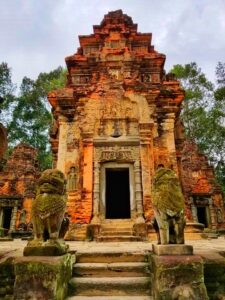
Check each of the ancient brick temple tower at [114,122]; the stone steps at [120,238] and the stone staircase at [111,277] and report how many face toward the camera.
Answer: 3

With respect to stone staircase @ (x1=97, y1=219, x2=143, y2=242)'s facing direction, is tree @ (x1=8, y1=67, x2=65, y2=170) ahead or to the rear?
to the rear

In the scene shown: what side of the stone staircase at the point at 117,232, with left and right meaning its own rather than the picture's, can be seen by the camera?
front

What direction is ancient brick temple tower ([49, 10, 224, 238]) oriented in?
toward the camera

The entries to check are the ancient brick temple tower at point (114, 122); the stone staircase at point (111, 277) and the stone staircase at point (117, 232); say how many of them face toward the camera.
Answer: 3

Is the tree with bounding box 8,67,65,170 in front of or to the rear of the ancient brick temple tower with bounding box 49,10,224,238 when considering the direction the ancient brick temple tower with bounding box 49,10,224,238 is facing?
to the rear

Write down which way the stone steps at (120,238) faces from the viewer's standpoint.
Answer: facing the viewer

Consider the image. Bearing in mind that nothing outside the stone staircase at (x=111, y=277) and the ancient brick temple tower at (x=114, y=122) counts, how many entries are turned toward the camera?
2
